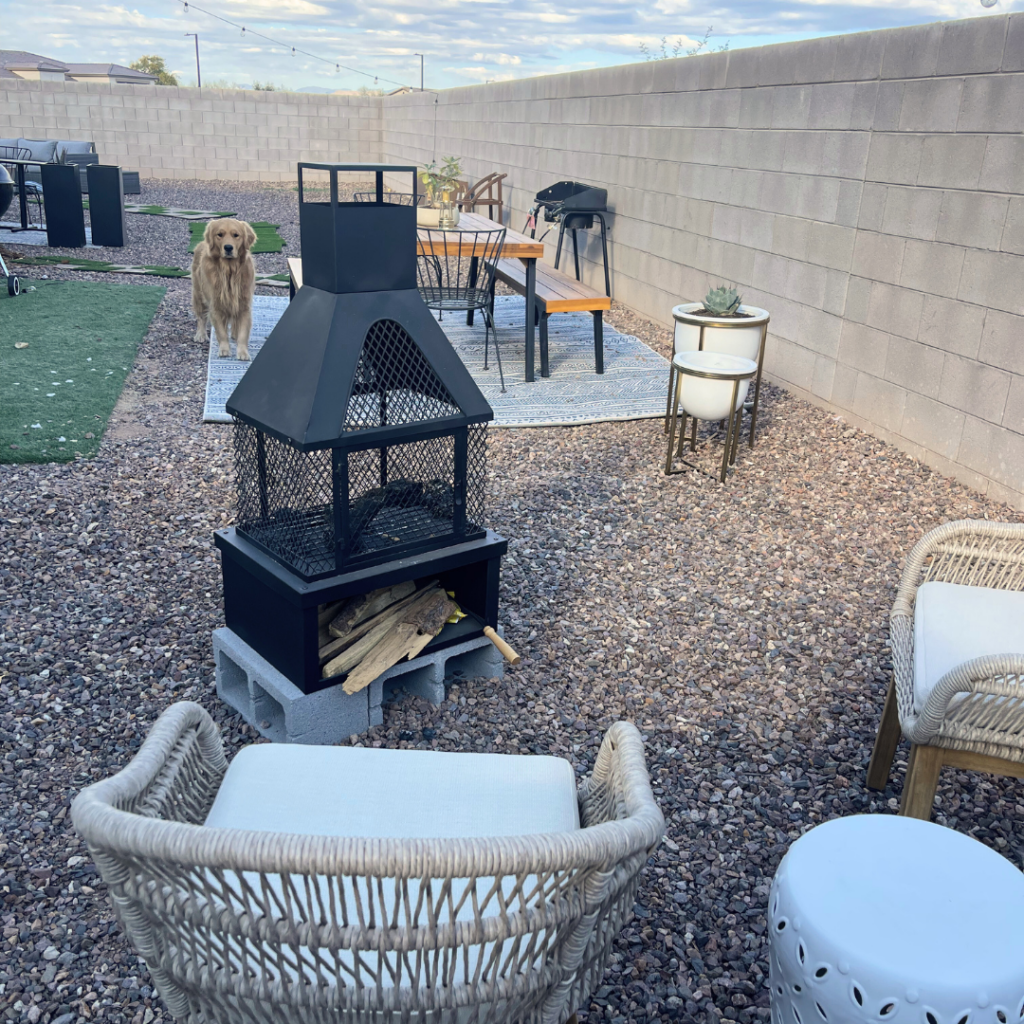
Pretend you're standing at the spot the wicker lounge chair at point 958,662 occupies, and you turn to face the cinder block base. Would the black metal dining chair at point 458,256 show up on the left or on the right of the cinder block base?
right

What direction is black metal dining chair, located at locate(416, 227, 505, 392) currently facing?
away from the camera

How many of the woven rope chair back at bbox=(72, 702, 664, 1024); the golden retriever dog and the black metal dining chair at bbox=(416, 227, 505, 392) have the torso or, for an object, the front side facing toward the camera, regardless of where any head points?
1

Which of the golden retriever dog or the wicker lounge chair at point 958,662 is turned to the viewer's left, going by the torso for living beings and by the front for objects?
the wicker lounge chair

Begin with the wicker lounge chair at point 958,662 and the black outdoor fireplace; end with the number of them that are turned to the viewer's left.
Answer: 1

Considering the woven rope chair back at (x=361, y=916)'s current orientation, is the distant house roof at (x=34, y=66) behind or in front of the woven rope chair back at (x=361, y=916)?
in front

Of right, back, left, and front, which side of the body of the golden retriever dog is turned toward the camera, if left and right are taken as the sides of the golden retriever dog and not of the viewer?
front

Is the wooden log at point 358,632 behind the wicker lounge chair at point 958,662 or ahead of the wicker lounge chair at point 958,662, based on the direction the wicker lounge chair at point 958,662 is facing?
ahead

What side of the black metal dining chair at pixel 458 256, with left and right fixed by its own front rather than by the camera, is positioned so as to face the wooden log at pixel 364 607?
back

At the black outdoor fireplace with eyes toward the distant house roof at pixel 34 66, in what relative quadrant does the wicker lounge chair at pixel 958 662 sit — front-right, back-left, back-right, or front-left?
back-right

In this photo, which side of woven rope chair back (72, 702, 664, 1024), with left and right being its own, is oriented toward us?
back

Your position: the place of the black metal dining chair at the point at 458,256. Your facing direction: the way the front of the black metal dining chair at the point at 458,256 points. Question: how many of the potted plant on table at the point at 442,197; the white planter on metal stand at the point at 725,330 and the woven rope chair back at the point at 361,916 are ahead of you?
1

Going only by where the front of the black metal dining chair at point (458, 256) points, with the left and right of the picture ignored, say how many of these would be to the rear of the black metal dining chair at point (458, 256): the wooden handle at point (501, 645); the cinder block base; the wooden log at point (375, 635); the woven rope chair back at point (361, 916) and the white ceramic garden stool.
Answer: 5
